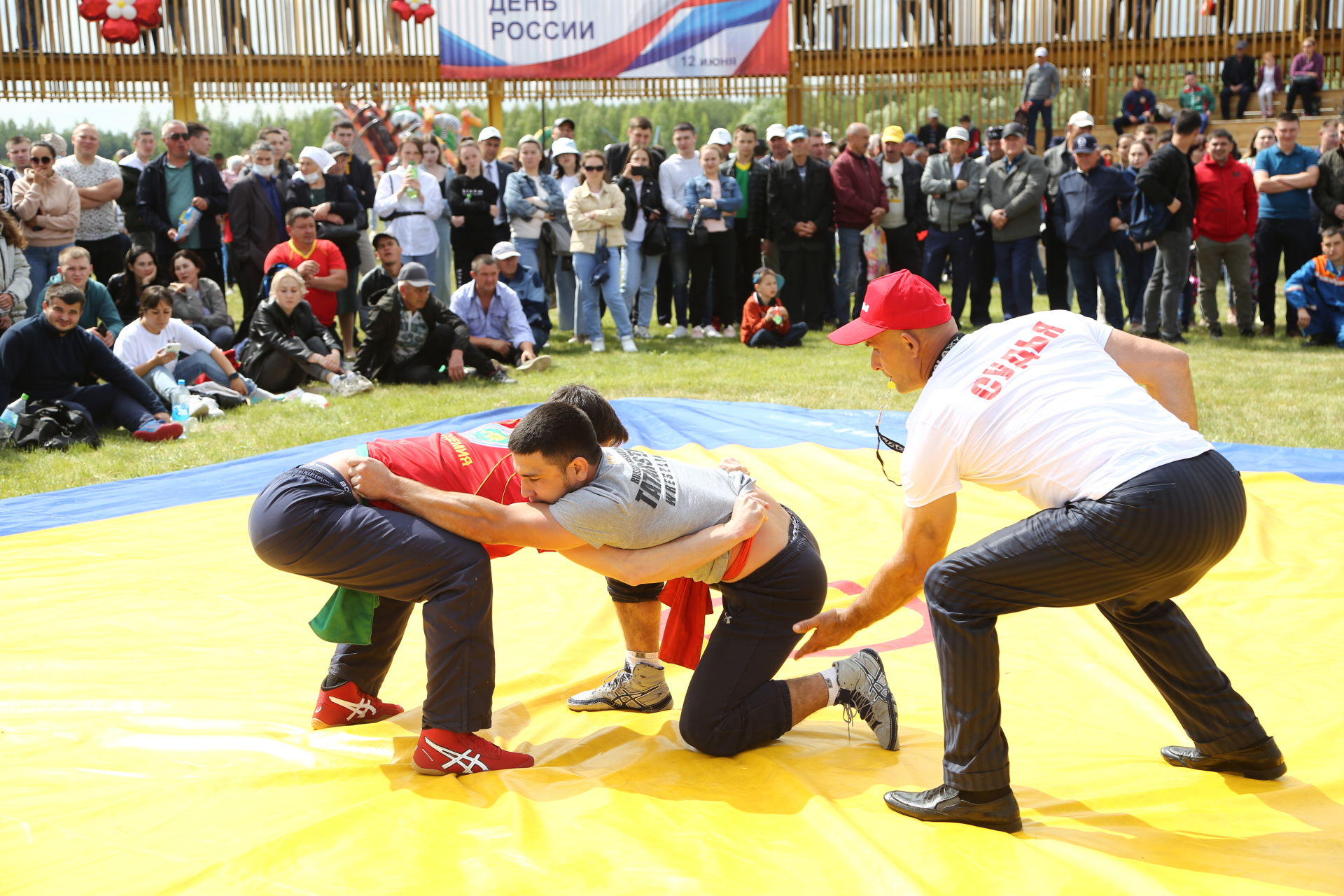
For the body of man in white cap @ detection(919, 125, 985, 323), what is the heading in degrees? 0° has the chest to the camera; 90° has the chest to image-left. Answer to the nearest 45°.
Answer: approximately 0°

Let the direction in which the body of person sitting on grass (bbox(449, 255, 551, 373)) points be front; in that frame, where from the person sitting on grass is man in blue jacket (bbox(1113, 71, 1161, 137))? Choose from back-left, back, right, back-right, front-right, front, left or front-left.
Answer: left

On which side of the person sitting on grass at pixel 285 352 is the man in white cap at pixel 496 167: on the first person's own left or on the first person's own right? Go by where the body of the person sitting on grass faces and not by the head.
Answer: on the first person's own left

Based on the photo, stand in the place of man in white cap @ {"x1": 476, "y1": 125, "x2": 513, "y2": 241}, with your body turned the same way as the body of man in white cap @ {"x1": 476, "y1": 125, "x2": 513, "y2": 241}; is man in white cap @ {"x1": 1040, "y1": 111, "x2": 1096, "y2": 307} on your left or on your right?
on your left
